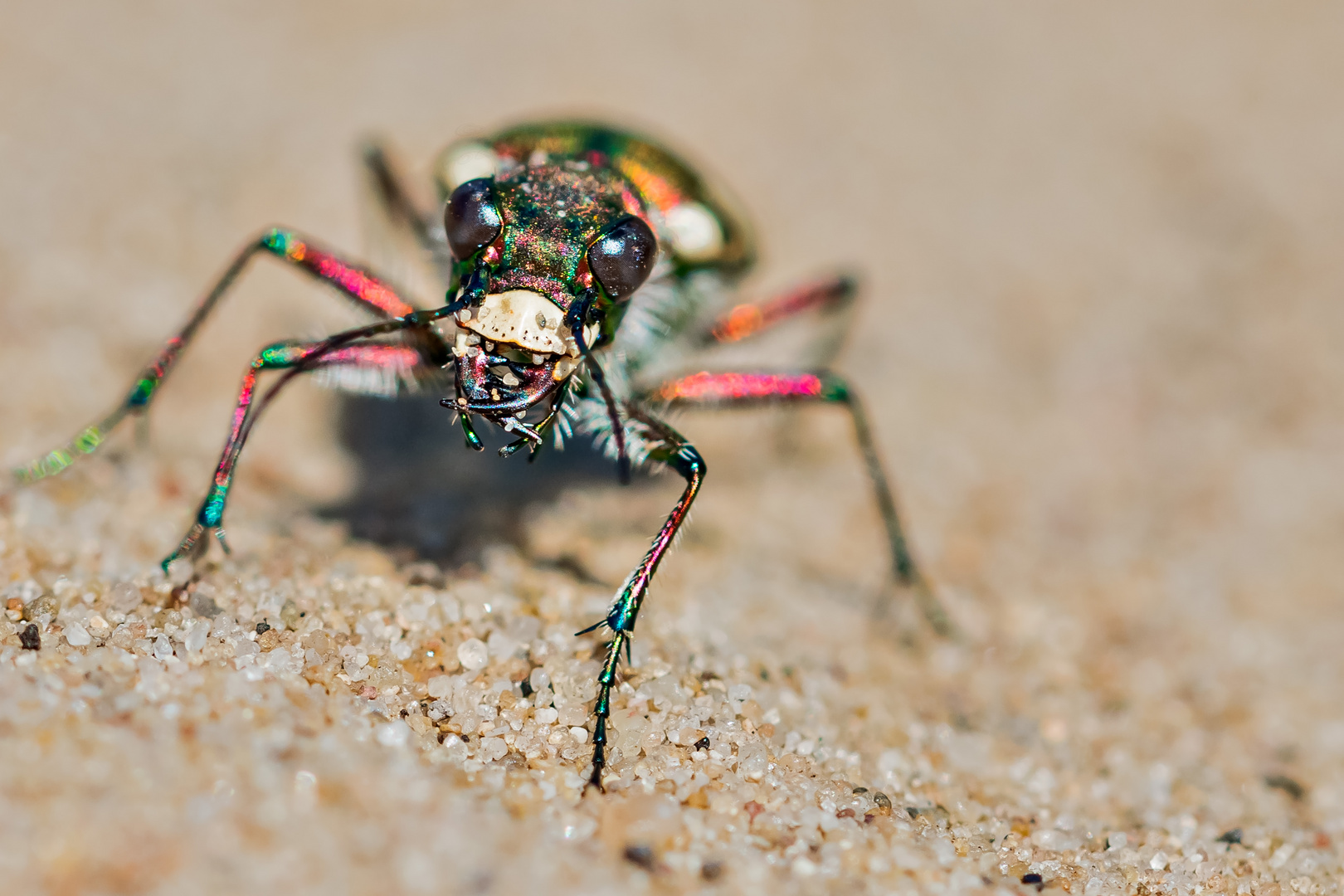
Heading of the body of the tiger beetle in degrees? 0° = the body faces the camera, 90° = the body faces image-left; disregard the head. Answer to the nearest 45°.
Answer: approximately 0°
